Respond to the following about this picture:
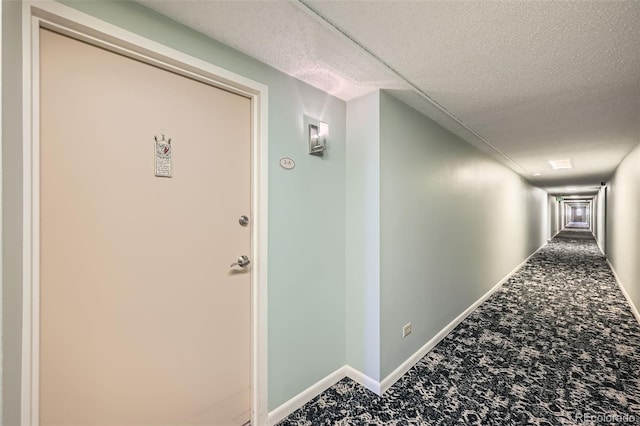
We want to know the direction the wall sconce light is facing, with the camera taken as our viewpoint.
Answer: facing the viewer and to the right of the viewer

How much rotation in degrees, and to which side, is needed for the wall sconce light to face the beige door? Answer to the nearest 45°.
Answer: approximately 90° to its right

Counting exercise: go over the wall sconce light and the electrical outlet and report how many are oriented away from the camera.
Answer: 0

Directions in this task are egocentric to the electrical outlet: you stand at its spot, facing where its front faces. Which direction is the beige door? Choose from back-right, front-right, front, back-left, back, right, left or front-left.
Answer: right
